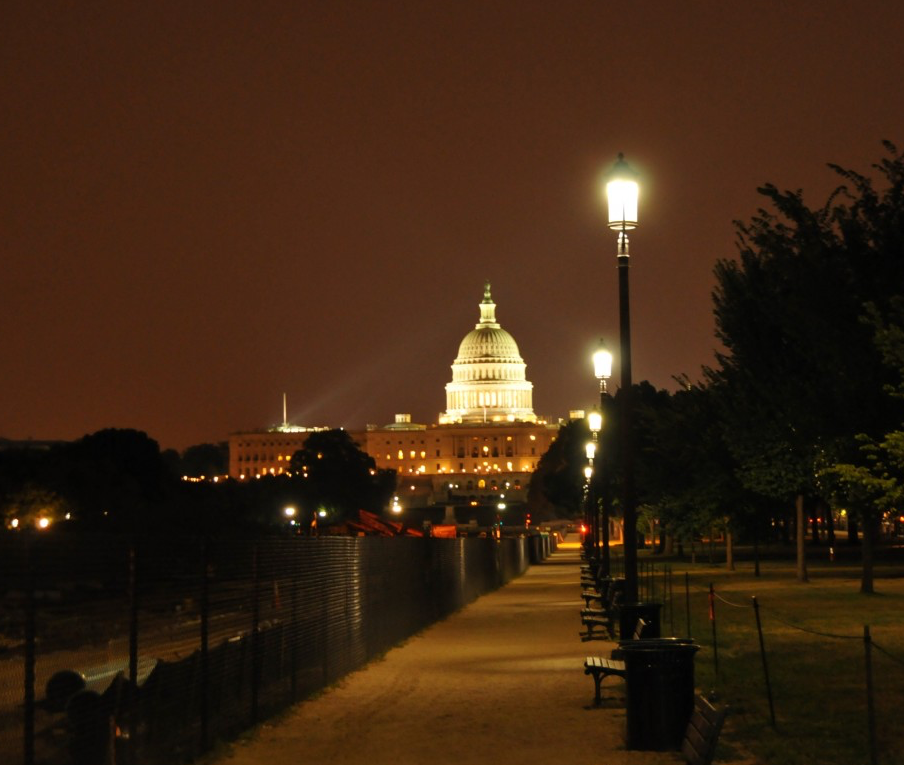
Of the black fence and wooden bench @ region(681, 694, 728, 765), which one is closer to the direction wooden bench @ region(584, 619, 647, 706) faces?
the black fence

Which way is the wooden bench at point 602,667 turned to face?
to the viewer's left

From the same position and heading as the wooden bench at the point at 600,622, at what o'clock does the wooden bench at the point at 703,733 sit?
the wooden bench at the point at 703,733 is roughly at 9 o'clock from the wooden bench at the point at 600,622.

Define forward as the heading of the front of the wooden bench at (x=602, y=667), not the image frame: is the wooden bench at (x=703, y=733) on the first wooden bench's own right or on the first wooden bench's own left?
on the first wooden bench's own left

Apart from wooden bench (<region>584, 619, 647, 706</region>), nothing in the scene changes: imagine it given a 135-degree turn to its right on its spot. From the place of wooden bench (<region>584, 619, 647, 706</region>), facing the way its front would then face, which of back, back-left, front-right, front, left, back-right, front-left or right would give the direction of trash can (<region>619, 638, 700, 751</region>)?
back-right

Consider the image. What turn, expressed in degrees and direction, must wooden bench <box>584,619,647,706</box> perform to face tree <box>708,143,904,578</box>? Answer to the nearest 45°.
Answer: approximately 90° to its right

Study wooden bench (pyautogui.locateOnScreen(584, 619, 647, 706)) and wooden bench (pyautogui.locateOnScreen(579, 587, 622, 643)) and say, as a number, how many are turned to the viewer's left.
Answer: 2

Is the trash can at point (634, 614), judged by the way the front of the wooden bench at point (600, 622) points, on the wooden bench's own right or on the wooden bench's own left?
on the wooden bench's own left

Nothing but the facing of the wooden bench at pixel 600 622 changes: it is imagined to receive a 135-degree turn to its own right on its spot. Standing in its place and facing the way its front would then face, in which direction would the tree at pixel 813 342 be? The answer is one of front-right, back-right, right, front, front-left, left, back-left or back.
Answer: front

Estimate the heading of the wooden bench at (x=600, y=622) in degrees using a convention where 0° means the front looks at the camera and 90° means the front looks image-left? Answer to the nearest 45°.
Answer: approximately 90°
